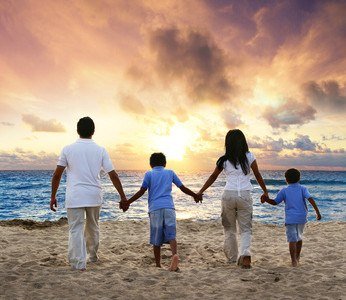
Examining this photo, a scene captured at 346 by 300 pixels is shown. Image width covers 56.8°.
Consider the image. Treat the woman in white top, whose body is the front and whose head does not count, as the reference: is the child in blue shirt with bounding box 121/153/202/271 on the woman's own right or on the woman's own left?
on the woman's own left

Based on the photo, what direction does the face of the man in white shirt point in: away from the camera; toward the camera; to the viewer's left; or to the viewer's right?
away from the camera

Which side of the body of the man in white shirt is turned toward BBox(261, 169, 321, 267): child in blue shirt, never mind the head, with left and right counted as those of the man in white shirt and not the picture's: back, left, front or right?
right

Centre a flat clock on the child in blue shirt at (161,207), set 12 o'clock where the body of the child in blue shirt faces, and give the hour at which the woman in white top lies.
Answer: The woman in white top is roughly at 3 o'clock from the child in blue shirt.

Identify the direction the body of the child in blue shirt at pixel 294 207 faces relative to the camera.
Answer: away from the camera

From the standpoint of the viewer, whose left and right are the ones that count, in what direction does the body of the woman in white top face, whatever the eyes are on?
facing away from the viewer

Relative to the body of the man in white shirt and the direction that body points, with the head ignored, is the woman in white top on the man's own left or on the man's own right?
on the man's own right

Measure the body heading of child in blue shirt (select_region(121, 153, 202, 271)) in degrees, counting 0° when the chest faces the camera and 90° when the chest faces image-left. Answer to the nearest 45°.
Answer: approximately 180°

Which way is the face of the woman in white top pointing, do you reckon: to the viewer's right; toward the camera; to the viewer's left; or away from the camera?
away from the camera

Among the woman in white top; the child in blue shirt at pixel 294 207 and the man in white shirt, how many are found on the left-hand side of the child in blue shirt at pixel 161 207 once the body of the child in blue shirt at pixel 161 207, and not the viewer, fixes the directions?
1

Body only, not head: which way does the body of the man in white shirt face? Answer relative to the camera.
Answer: away from the camera
